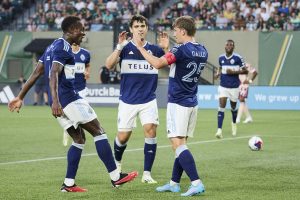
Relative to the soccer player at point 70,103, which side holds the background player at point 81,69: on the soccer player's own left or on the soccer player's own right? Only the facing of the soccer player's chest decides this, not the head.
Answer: on the soccer player's own left

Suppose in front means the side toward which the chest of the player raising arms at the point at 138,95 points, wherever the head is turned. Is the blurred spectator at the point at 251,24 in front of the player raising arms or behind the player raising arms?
behind

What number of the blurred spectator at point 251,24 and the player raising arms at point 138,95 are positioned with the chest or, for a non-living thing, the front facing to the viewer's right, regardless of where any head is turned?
0

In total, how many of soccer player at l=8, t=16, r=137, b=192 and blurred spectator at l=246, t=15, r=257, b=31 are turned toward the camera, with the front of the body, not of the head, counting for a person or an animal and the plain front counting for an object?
1

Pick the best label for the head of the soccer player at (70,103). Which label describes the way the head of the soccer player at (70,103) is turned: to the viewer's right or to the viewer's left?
to the viewer's right

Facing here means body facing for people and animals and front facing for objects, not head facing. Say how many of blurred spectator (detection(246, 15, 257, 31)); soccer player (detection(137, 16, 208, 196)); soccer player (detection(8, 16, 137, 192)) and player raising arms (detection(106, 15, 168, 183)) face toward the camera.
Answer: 2

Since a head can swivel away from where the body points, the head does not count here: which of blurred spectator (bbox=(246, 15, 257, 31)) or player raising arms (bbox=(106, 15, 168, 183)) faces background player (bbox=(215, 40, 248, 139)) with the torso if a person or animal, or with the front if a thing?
the blurred spectator

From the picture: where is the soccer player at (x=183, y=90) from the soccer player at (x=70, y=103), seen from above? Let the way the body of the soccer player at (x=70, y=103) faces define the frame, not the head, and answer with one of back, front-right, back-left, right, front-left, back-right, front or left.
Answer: front

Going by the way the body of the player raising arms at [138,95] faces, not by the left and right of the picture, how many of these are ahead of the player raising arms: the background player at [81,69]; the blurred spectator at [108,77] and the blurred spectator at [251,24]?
0

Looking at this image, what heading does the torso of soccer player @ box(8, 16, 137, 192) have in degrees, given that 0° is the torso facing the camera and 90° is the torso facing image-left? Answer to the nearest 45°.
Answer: approximately 270°

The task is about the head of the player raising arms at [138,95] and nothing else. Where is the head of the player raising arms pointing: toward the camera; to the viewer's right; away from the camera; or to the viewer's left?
toward the camera

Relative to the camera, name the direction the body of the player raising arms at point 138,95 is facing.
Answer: toward the camera

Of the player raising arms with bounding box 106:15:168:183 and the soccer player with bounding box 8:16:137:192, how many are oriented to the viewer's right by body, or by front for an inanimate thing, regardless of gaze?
1

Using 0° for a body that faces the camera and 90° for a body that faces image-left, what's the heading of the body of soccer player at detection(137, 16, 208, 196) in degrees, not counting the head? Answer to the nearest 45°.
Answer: approximately 135°

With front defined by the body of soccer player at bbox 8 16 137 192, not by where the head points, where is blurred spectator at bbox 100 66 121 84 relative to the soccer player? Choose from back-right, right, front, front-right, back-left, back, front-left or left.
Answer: left

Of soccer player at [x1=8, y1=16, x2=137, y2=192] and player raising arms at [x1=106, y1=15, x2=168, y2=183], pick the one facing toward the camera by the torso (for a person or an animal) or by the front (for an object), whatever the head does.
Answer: the player raising arms

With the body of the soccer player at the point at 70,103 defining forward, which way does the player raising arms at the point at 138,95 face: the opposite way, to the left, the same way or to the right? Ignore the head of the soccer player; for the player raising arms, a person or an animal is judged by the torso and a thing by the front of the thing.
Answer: to the right

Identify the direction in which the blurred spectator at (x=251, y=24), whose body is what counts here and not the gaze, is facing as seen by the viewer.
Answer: toward the camera
